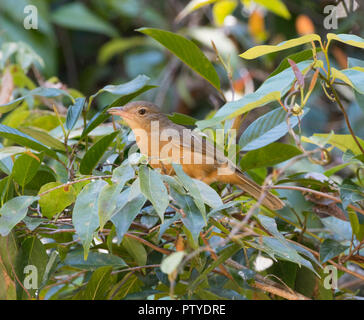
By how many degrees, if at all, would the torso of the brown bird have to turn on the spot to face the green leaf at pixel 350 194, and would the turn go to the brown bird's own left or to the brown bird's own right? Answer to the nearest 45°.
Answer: approximately 135° to the brown bird's own left

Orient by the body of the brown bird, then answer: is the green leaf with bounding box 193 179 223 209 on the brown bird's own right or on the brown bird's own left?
on the brown bird's own left

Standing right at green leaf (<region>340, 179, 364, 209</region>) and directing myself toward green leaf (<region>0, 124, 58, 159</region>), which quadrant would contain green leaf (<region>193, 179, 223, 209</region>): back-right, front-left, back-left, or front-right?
front-left

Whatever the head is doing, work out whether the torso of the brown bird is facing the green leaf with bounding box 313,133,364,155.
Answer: no

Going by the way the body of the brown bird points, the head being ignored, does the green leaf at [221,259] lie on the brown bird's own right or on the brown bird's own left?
on the brown bird's own left

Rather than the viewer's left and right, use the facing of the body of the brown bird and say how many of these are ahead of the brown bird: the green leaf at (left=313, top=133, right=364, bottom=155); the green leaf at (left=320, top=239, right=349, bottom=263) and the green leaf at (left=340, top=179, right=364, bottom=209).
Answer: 0

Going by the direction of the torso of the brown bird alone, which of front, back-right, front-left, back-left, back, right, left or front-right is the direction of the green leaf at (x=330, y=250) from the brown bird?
back-left

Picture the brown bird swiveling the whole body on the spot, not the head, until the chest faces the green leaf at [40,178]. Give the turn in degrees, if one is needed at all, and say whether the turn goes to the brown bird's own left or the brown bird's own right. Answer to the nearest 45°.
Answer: approximately 45° to the brown bird's own left

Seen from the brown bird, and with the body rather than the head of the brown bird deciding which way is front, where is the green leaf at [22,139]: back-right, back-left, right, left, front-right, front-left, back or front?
front-left

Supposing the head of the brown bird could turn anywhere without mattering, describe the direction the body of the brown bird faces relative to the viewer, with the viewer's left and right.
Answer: facing to the left of the viewer

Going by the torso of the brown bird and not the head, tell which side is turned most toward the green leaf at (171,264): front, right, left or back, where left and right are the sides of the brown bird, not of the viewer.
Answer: left

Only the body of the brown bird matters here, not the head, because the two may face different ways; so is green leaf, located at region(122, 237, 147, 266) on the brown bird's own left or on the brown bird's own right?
on the brown bird's own left
